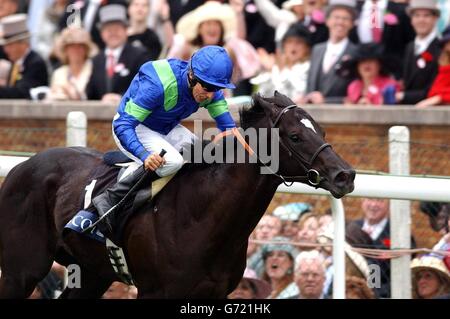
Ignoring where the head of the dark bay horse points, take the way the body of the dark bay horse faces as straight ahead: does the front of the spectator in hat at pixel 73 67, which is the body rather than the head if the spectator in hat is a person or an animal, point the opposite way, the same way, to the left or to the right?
to the right

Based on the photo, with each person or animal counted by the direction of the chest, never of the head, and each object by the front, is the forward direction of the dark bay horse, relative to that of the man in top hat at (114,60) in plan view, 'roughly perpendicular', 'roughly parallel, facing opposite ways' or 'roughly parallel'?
roughly perpendicular

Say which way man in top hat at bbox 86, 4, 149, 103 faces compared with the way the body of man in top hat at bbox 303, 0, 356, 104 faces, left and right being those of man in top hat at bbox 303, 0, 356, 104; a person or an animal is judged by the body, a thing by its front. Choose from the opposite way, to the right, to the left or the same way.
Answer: the same way

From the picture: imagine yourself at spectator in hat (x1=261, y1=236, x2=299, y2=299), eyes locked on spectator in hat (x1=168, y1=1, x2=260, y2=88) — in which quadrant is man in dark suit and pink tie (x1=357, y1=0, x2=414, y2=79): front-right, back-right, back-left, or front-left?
front-right

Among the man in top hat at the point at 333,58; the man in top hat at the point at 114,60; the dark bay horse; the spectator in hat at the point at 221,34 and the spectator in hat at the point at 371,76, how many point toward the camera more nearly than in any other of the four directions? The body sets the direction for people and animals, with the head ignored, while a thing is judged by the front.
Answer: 4

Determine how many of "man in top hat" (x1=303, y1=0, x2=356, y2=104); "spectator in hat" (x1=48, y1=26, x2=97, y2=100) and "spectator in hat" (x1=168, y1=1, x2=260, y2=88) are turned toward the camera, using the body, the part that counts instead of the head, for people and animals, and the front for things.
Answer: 3

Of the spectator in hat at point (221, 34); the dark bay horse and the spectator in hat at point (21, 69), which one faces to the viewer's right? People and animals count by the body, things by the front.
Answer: the dark bay horse

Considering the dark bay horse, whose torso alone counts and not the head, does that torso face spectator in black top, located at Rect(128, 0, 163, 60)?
no

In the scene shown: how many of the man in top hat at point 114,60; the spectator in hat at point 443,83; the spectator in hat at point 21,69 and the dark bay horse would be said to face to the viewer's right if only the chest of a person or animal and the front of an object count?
1

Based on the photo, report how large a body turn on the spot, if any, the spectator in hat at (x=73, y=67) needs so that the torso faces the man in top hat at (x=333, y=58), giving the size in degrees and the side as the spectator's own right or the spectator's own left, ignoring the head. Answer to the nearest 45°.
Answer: approximately 45° to the spectator's own left

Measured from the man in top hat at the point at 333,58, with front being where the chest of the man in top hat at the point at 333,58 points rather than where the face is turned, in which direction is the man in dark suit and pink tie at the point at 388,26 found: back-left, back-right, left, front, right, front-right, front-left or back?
left

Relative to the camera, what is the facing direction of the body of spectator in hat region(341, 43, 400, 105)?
toward the camera

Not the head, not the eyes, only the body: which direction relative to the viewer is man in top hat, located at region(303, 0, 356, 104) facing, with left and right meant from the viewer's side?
facing the viewer

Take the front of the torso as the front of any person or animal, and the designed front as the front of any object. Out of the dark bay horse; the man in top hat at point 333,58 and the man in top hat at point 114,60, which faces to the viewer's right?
the dark bay horse

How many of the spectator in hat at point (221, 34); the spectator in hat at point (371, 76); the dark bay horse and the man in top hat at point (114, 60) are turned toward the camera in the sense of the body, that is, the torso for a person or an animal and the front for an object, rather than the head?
3

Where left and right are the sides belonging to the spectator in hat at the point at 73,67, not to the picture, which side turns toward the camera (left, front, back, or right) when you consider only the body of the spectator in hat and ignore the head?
front

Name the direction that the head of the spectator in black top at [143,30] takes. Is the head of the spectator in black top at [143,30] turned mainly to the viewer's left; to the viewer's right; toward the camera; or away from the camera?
toward the camera
